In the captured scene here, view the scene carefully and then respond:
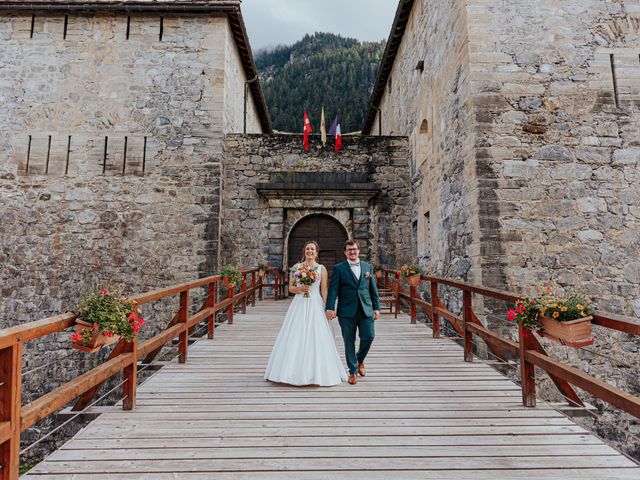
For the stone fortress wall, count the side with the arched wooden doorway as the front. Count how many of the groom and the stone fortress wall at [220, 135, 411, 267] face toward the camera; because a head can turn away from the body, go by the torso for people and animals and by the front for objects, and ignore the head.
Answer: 2

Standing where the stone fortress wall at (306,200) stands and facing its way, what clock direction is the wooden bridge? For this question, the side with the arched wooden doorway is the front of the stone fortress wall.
The wooden bridge is roughly at 12 o'clock from the stone fortress wall.

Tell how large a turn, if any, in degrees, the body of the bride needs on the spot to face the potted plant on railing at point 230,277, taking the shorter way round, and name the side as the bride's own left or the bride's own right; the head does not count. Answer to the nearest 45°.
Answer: approximately 135° to the bride's own right

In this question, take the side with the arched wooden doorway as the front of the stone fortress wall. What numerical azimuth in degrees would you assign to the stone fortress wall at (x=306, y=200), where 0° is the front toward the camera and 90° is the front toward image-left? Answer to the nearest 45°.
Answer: approximately 0°

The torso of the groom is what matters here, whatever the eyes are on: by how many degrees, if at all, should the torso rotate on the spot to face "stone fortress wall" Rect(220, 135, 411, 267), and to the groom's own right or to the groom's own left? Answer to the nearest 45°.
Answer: approximately 180°

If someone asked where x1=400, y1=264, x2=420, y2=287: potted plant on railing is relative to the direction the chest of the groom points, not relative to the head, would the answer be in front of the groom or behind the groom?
behind

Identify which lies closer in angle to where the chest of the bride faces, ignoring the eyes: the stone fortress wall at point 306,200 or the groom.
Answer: the groom

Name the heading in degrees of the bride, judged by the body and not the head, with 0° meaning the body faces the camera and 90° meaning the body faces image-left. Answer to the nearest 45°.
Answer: approximately 0°

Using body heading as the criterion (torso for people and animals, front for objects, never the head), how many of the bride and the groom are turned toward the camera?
2
